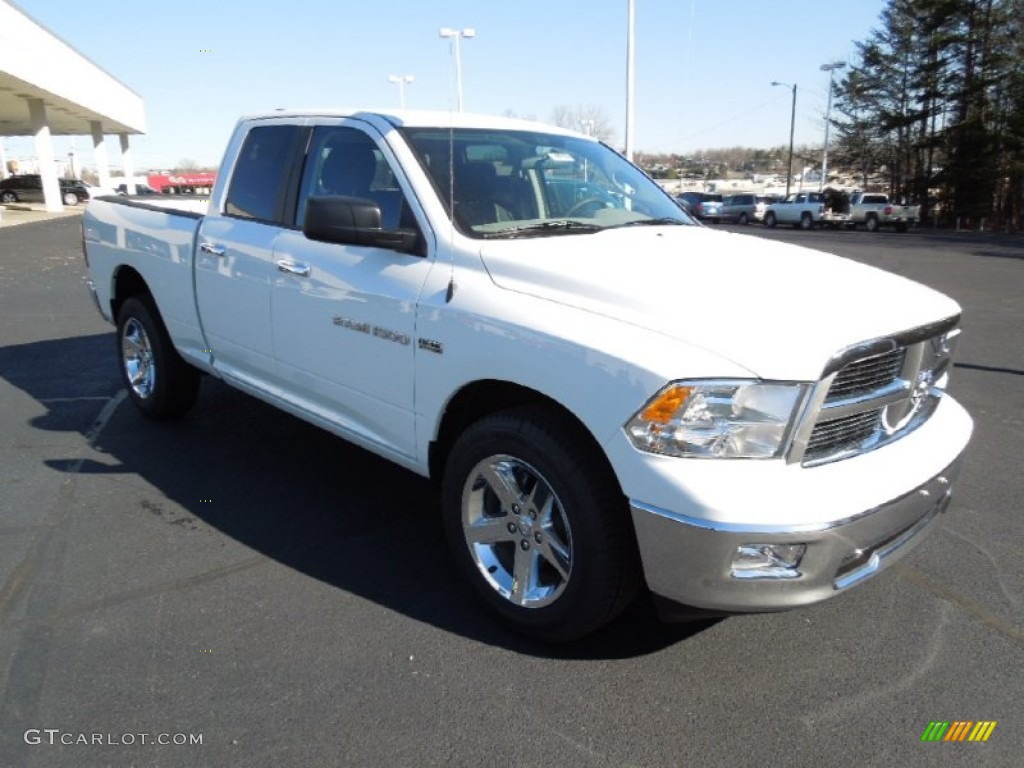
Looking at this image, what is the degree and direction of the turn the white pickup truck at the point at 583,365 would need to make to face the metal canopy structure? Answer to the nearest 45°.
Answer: approximately 180°

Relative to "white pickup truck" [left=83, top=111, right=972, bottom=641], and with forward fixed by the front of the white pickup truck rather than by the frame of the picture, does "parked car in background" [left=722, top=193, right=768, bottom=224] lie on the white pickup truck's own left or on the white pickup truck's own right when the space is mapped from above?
on the white pickup truck's own left

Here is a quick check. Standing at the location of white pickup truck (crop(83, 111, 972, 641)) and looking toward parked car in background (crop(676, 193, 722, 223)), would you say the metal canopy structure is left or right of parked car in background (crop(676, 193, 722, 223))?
left

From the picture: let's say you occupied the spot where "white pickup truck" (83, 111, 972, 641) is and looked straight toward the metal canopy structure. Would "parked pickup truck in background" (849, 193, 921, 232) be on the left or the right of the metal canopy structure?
right

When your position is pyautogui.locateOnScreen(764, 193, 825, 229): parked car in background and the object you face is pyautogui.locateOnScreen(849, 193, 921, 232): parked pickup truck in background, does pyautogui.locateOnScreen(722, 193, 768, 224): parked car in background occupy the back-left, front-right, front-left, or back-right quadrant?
back-left

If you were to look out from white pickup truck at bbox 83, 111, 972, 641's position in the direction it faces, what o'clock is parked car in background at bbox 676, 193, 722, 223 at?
The parked car in background is roughly at 8 o'clock from the white pickup truck.

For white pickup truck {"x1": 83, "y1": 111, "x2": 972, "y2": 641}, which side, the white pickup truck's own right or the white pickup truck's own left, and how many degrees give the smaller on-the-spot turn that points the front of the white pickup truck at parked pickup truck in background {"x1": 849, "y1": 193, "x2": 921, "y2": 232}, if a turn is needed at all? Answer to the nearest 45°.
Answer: approximately 90° to the white pickup truck's own left

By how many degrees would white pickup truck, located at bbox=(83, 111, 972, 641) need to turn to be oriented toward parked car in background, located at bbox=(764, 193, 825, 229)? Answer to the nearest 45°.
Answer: approximately 135° to its left

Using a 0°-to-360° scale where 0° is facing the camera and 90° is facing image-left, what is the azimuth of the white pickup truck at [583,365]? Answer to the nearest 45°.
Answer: approximately 315°
